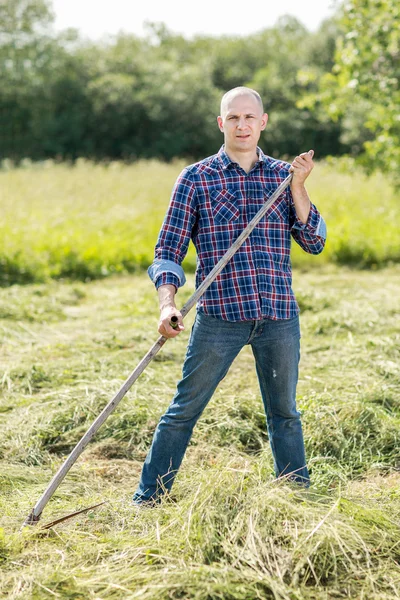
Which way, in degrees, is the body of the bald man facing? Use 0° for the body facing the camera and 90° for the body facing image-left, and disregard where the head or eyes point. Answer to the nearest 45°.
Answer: approximately 0°

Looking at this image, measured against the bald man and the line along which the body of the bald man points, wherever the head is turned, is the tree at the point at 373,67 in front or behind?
behind
